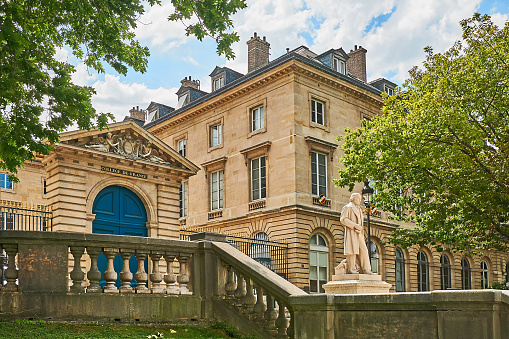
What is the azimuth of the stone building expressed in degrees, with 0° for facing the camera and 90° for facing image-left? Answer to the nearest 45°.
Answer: approximately 315°

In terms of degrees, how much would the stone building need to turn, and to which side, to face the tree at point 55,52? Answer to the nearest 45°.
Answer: approximately 45° to its right
